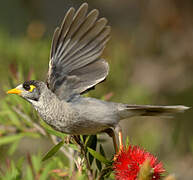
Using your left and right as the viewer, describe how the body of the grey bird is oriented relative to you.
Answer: facing to the left of the viewer
